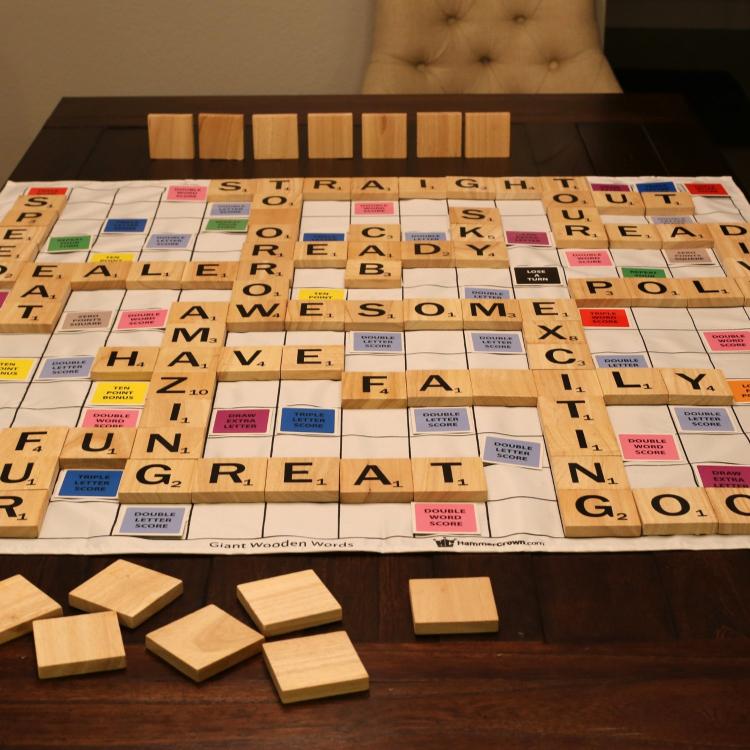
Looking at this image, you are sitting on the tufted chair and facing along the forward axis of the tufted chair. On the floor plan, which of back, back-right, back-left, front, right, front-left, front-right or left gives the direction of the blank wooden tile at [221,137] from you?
front-right

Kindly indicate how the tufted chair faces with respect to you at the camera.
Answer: facing the viewer
